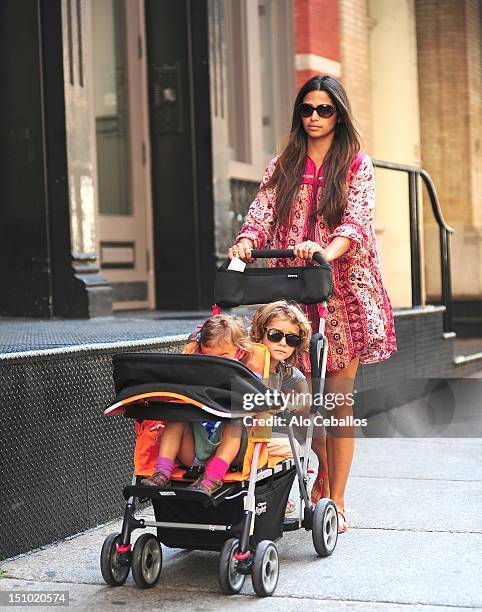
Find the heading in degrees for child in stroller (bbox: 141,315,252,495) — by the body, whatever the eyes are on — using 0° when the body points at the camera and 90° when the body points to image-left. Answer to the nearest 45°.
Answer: approximately 45°

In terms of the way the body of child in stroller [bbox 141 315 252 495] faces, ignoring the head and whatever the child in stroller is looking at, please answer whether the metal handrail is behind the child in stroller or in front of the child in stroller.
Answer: behind

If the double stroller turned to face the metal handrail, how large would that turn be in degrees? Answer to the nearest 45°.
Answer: approximately 135° to its right

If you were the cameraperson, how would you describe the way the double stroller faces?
facing the viewer and to the left of the viewer
